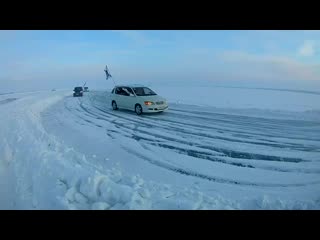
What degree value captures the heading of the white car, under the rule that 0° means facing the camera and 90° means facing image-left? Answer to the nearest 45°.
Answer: approximately 315°

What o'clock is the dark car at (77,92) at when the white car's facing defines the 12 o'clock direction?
The dark car is roughly at 7 o'clock from the white car.
